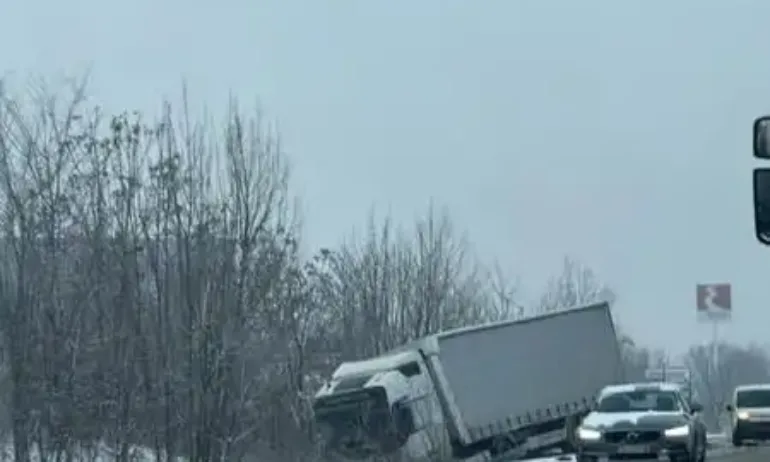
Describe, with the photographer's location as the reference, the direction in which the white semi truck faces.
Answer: facing the viewer and to the left of the viewer
